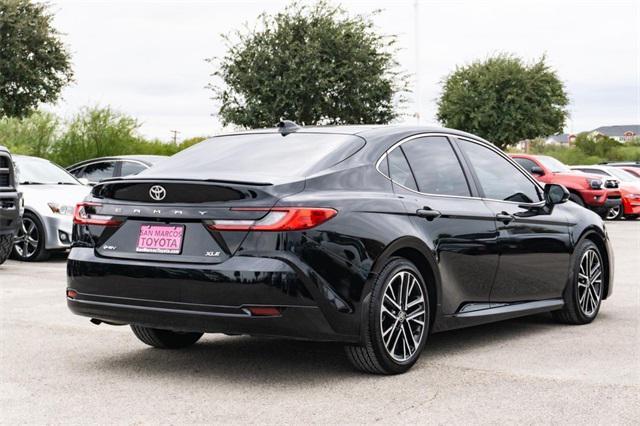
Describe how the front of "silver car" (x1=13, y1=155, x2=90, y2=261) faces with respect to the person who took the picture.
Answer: facing the viewer and to the right of the viewer

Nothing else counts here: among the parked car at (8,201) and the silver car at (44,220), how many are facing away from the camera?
0

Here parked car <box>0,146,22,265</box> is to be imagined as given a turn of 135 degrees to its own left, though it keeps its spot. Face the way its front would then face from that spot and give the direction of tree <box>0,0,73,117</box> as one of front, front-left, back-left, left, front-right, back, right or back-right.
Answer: front

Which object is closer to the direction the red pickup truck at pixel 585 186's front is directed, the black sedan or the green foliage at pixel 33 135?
the black sedan

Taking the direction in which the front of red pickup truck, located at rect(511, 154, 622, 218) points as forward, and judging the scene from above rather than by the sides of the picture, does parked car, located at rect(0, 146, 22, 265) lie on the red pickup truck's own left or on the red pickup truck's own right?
on the red pickup truck's own right

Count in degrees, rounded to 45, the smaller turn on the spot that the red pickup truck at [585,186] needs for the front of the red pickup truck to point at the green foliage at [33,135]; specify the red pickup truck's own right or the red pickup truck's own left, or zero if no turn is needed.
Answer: approximately 135° to the red pickup truck's own right

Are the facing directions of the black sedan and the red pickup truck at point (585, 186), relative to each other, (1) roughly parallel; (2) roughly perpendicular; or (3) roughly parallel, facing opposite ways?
roughly perpendicular

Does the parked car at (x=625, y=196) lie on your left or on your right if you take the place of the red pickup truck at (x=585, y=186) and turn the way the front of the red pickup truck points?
on your left

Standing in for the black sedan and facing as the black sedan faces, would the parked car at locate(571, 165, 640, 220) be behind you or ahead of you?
ahead

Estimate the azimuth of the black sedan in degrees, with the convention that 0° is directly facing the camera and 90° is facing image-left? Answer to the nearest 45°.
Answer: approximately 225°
